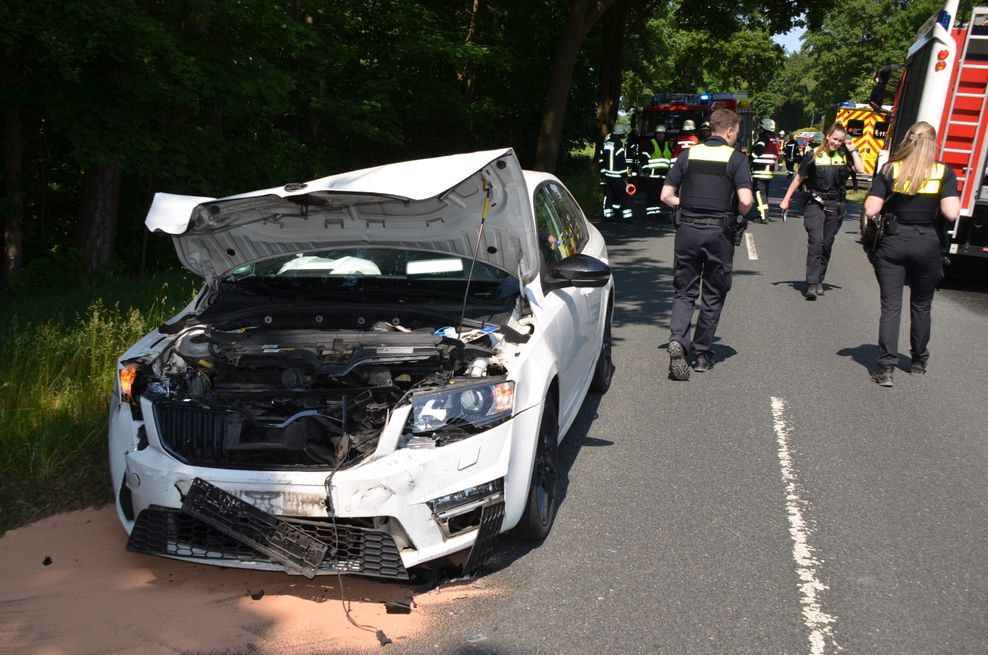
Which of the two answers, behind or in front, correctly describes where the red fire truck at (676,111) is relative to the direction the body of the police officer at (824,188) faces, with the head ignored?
behind

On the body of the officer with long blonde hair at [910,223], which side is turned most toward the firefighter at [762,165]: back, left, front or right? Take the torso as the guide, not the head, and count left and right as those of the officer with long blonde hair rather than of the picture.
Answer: front

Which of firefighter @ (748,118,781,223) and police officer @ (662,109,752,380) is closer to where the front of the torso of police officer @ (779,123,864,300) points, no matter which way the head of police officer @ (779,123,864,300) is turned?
the police officer

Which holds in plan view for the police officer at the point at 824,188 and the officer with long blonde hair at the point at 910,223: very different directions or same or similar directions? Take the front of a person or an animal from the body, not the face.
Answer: very different directions

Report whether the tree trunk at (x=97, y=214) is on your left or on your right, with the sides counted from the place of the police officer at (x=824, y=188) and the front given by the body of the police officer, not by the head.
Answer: on your right

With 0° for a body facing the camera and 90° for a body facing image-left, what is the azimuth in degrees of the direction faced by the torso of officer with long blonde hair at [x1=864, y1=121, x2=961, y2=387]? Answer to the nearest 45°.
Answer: approximately 180°

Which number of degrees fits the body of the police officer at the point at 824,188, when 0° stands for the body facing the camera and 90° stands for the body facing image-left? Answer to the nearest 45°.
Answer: approximately 0°

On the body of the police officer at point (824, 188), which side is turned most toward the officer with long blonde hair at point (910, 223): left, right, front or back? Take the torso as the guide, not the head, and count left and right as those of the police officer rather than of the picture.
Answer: front

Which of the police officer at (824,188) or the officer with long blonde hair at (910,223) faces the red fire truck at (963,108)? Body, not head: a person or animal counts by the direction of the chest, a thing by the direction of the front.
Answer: the officer with long blonde hair

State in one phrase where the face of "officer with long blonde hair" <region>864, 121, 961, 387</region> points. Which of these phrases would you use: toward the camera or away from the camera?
away from the camera

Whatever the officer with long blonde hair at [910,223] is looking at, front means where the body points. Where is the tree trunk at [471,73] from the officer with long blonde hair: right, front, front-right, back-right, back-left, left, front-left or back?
front-left

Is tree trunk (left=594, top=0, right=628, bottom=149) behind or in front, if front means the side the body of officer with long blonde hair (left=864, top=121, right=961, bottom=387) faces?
in front

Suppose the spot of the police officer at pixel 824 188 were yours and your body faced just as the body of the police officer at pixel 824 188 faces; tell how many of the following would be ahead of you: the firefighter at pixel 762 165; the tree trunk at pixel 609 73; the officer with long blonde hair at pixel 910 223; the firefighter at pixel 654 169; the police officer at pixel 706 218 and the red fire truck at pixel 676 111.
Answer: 2

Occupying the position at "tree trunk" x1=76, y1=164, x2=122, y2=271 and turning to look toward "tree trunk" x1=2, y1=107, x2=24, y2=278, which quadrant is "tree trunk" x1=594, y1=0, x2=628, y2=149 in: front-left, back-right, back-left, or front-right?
back-right

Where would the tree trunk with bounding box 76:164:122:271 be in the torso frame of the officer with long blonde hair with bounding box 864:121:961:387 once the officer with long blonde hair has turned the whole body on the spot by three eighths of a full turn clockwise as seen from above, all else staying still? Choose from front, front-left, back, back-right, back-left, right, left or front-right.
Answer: back-right

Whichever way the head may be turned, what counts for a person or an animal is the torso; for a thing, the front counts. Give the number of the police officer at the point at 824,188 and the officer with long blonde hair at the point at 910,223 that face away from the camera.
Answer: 1

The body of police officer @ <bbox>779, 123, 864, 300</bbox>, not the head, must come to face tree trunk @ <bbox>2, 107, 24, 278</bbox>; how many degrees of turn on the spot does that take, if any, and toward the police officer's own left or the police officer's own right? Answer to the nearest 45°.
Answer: approximately 90° to the police officer's own right

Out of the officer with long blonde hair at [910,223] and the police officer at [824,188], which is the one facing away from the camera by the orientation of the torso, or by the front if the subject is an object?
the officer with long blonde hair
